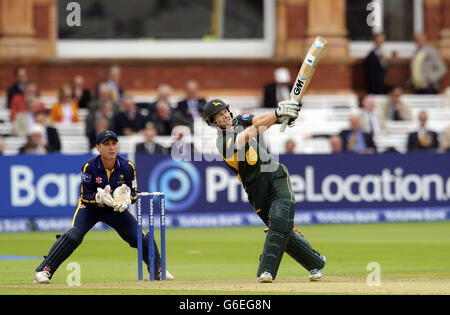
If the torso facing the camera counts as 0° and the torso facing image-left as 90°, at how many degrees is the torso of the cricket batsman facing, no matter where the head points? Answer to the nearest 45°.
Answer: approximately 0°

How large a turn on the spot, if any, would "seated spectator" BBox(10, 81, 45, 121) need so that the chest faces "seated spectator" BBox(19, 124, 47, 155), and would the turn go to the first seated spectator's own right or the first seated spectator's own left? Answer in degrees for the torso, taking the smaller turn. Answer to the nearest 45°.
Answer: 0° — they already face them

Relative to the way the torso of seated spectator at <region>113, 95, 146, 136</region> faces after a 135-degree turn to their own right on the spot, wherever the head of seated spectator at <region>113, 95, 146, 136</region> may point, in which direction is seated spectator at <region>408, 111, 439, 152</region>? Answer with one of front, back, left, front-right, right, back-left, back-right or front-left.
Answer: back-right

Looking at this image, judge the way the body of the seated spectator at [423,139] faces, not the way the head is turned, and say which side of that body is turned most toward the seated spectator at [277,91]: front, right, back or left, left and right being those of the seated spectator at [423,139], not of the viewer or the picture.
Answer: right

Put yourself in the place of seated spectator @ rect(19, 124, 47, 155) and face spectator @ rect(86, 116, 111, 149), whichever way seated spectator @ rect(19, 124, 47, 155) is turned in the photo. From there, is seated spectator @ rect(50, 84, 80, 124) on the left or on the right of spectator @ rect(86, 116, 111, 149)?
left

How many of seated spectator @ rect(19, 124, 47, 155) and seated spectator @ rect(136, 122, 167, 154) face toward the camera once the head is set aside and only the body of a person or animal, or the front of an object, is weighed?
2
